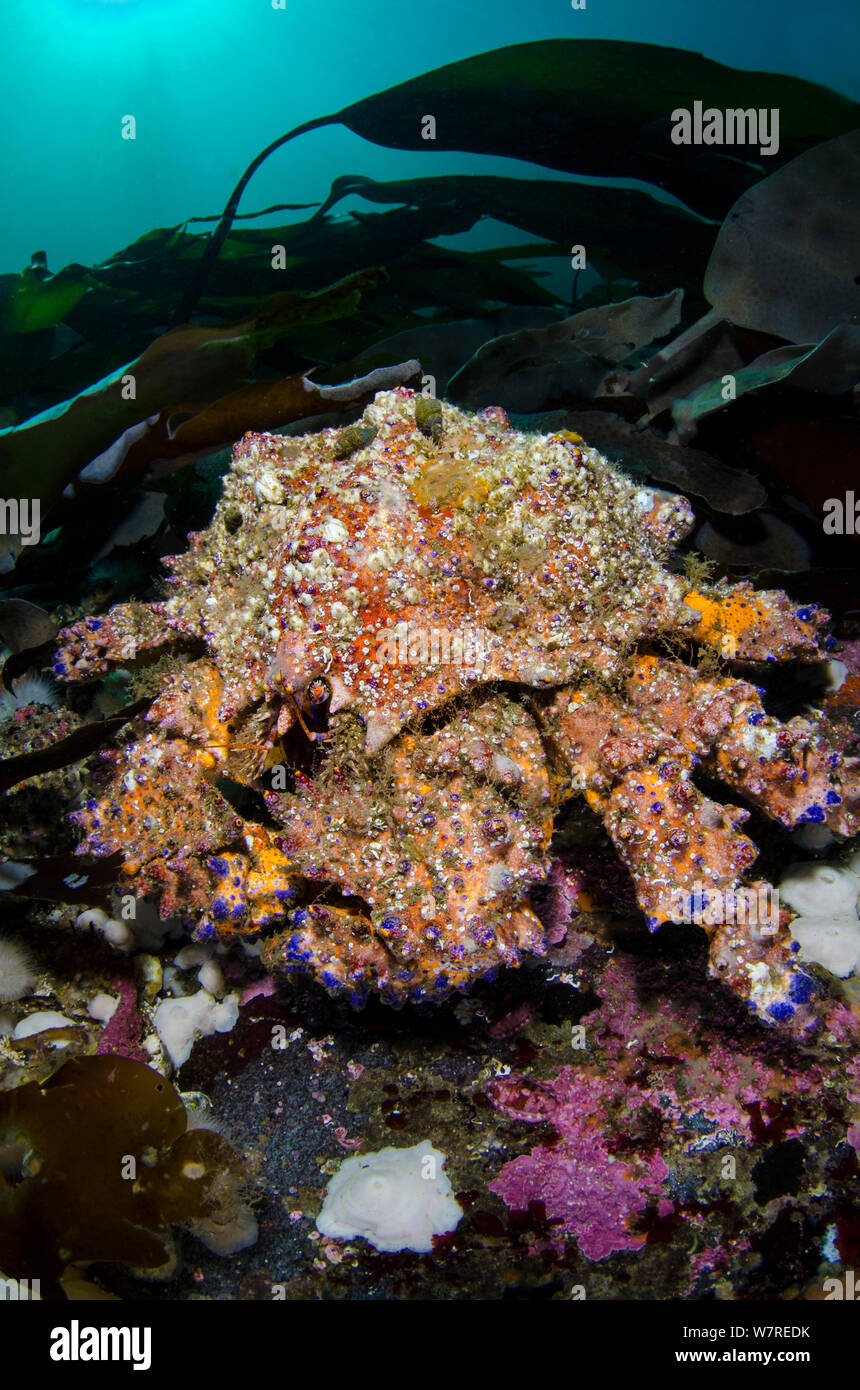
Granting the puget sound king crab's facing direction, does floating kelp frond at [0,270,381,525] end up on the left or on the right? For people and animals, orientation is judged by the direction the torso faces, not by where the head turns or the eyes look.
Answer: on its right

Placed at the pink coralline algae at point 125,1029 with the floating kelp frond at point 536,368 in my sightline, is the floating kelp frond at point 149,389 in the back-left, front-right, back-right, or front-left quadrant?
front-left

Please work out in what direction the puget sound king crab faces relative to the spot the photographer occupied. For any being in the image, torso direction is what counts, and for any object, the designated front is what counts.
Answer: facing the viewer and to the left of the viewer

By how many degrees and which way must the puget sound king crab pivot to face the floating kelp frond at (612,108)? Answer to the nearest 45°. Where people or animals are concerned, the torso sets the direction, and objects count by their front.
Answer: approximately 135° to its right
